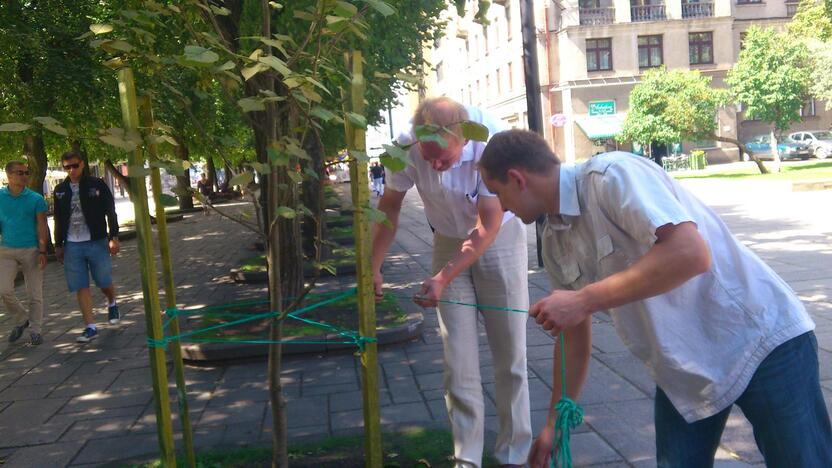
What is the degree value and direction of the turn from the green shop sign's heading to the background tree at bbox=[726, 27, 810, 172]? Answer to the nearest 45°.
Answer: approximately 45° to its left

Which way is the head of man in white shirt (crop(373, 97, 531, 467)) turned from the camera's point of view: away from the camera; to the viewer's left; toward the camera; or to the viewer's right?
toward the camera

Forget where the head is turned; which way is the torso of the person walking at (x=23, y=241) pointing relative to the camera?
toward the camera

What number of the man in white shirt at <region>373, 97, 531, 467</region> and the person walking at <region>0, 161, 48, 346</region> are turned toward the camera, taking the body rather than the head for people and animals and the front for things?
2

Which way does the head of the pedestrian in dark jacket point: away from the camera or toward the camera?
toward the camera

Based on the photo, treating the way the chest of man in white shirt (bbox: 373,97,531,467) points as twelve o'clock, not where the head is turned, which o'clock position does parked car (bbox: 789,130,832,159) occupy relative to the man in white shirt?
The parked car is roughly at 7 o'clock from the man in white shirt.

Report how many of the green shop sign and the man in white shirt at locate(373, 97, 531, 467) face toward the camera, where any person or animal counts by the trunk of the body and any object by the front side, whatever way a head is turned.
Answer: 2

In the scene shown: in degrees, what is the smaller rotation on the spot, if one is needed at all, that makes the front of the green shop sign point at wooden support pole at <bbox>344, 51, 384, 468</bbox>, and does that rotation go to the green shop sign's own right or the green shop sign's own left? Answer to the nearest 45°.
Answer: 0° — it already faces it

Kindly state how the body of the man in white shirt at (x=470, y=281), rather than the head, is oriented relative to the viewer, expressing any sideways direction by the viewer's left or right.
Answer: facing the viewer

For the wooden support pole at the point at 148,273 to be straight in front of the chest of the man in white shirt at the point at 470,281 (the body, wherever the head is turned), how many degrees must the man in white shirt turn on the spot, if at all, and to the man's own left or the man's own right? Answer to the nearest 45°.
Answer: approximately 45° to the man's own right

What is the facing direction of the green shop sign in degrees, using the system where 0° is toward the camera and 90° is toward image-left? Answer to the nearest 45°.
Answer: approximately 0°

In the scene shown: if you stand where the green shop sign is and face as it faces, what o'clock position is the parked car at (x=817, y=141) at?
The parked car is roughly at 9 o'clock from the green shop sign.

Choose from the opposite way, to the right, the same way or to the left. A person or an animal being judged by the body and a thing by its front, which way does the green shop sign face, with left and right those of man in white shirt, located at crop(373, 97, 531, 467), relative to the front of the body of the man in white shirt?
the same way

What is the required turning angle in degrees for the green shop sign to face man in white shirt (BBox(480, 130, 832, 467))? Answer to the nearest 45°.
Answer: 0° — it already faces them

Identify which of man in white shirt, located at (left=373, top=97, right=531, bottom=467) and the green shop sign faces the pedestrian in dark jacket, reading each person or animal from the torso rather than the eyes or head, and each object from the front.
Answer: the green shop sign

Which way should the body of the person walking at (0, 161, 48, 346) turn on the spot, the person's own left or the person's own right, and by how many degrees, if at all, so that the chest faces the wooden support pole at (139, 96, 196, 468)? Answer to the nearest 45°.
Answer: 0° — they already face it

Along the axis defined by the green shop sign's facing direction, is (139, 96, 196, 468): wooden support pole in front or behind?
in front

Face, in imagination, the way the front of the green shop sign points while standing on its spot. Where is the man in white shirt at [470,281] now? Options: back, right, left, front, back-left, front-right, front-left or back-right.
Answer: front

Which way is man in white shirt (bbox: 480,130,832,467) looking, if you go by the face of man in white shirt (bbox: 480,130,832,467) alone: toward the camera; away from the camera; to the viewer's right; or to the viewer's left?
to the viewer's left
